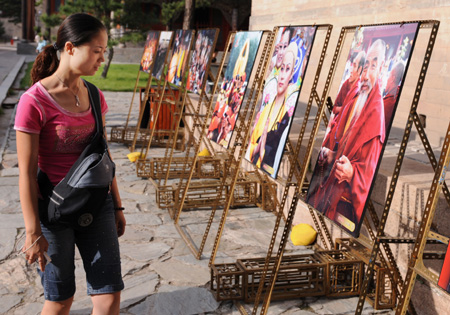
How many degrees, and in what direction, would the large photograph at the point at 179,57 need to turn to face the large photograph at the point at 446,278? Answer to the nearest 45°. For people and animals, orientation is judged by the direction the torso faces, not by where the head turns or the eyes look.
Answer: approximately 45° to its left

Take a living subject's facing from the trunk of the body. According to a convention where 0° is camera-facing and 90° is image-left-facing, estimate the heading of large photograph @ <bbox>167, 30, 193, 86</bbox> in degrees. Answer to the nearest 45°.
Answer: approximately 45°

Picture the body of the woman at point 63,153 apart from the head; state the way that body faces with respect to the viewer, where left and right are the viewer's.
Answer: facing the viewer and to the right of the viewer

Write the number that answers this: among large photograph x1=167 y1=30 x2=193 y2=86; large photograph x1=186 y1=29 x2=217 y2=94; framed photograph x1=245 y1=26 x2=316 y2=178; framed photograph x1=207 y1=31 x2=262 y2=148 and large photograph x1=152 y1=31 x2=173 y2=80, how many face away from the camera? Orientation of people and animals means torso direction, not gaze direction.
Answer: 0

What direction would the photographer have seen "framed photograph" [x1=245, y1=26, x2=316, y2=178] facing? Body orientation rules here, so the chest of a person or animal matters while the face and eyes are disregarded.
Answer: facing the viewer and to the left of the viewer

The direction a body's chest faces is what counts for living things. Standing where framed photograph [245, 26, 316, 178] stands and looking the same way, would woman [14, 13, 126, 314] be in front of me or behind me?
in front

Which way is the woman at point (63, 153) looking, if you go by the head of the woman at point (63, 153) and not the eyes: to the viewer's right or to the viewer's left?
to the viewer's right

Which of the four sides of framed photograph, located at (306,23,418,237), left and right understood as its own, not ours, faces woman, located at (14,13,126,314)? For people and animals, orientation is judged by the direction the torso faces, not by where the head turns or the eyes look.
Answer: front

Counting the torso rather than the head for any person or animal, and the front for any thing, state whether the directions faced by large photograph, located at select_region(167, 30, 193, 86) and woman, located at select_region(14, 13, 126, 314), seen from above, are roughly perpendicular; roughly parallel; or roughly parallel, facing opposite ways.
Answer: roughly perpendicular

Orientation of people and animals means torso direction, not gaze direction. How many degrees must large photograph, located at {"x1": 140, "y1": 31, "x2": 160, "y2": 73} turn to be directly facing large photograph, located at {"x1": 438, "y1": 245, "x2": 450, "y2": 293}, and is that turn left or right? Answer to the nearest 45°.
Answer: approximately 45° to its left

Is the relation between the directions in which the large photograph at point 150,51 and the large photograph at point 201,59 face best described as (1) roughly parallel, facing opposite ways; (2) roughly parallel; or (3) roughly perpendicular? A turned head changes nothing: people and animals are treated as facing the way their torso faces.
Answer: roughly parallel

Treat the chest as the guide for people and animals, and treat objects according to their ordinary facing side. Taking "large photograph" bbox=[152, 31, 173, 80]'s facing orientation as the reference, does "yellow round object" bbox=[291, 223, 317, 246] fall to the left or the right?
on its left

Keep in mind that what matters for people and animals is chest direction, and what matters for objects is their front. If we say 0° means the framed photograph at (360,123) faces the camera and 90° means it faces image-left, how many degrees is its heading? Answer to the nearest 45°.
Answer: approximately 45°

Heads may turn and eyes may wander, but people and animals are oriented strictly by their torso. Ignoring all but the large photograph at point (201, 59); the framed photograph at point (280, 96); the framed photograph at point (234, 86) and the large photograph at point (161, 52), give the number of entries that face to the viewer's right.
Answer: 0
